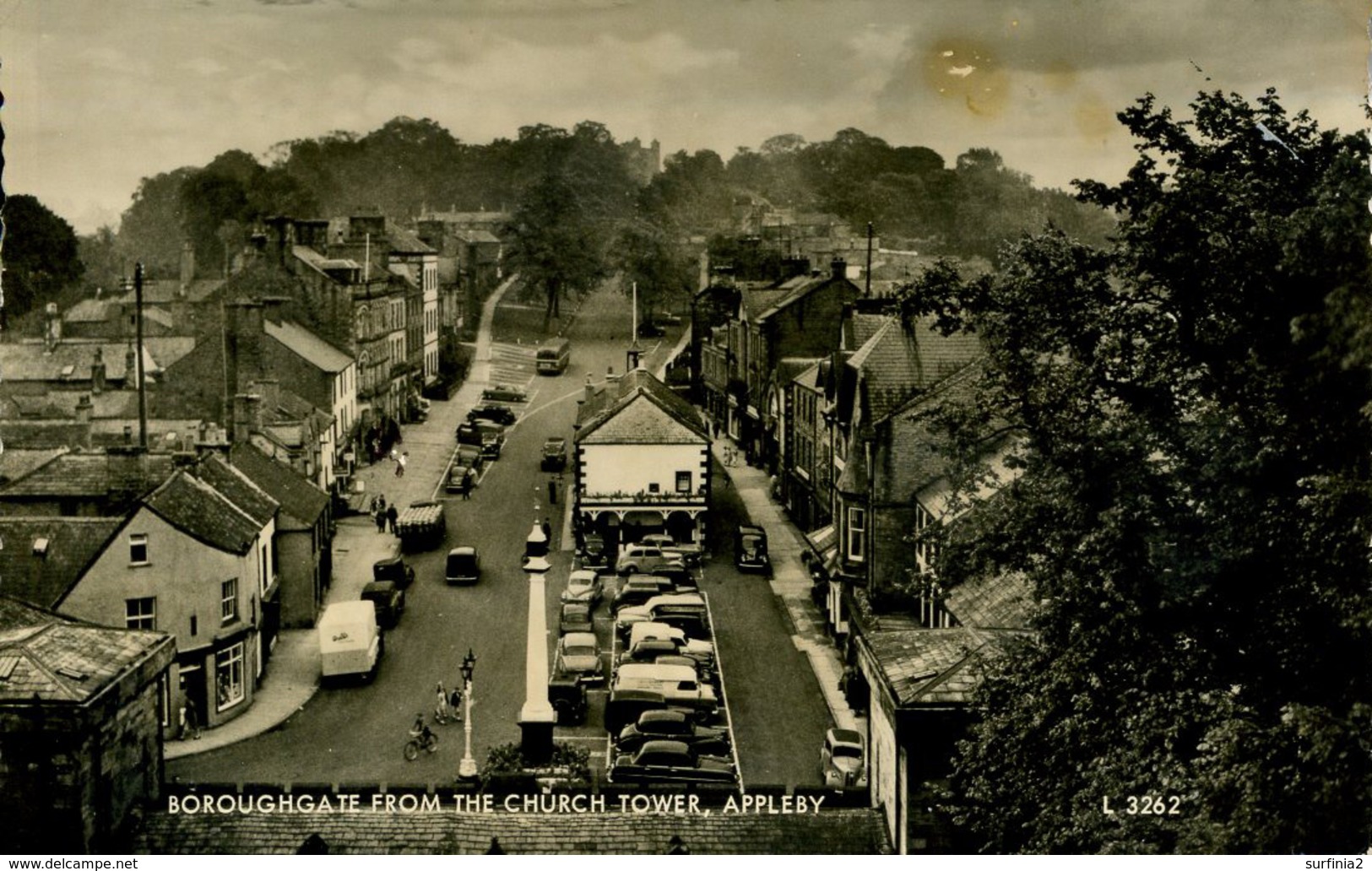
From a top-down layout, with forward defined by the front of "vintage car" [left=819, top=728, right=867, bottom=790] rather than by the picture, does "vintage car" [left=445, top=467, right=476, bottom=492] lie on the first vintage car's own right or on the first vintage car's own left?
on the first vintage car's own right

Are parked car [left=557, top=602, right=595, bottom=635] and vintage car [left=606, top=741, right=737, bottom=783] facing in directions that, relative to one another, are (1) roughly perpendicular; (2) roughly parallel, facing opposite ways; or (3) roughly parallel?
roughly perpendicular

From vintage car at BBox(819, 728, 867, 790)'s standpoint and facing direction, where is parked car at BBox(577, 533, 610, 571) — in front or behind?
behind

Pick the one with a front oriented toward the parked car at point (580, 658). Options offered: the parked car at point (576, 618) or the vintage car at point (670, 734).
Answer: the parked car at point (576, 618)

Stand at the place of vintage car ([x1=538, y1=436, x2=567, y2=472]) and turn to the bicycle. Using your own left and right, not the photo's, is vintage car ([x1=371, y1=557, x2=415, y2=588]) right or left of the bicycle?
right
